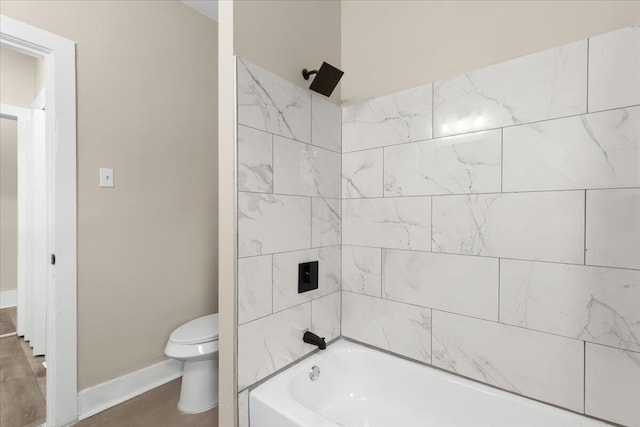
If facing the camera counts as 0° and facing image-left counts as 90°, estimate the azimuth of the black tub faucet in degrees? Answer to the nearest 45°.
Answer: approximately 315°

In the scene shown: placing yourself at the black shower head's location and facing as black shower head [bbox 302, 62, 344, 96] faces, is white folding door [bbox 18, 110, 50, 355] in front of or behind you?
behind

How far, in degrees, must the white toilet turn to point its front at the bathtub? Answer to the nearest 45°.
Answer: approximately 90° to its left

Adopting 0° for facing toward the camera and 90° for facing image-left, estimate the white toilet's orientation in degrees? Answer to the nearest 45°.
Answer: approximately 45°
